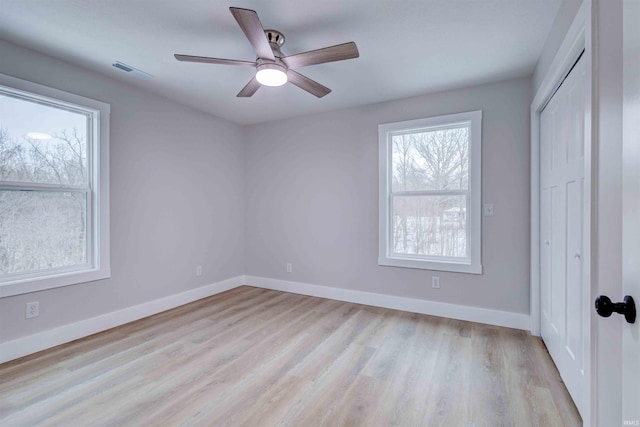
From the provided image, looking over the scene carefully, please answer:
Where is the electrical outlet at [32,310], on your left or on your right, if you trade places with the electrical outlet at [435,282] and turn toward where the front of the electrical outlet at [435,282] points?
on your right

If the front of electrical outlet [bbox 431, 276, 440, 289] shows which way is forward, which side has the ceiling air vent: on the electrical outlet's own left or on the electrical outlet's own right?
on the electrical outlet's own right

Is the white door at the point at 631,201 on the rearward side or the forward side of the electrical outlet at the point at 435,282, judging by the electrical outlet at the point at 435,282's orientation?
on the forward side

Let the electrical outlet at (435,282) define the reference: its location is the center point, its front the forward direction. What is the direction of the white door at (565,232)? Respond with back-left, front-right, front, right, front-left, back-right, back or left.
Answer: front-left

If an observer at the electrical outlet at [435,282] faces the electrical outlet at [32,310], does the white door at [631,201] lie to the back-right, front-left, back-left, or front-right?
front-left

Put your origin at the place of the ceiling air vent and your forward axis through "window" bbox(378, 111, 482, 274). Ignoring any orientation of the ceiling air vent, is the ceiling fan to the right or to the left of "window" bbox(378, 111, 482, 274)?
right

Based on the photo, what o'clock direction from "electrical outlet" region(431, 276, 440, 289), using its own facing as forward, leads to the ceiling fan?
The ceiling fan is roughly at 1 o'clock from the electrical outlet.

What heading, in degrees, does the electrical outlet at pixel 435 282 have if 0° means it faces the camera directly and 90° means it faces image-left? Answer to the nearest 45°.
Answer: approximately 0°
